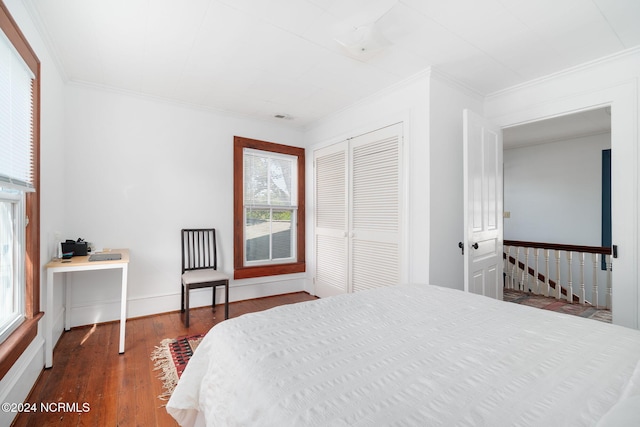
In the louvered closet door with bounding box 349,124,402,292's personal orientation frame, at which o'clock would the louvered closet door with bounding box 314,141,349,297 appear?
the louvered closet door with bounding box 314,141,349,297 is roughly at 3 o'clock from the louvered closet door with bounding box 349,124,402,292.

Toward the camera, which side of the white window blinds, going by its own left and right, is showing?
right

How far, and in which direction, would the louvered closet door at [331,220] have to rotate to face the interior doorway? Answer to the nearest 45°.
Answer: approximately 135° to its left

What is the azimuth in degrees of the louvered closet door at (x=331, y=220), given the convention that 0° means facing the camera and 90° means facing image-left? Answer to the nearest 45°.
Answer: approximately 45°

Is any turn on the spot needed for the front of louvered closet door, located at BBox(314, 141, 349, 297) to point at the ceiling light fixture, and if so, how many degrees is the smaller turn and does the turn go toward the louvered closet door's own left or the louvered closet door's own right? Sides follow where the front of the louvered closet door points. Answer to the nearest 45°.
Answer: approximately 45° to the louvered closet door's own left

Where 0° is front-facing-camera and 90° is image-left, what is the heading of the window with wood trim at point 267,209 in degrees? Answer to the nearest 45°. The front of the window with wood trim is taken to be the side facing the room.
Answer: approximately 315°

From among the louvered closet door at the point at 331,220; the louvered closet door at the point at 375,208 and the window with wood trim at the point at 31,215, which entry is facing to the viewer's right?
the window with wood trim

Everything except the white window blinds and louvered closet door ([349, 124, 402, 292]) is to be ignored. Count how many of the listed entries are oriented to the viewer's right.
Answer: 1

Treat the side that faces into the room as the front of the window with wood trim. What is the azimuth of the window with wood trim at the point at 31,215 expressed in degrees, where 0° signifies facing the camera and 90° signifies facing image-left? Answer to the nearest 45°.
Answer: approximately 270°
